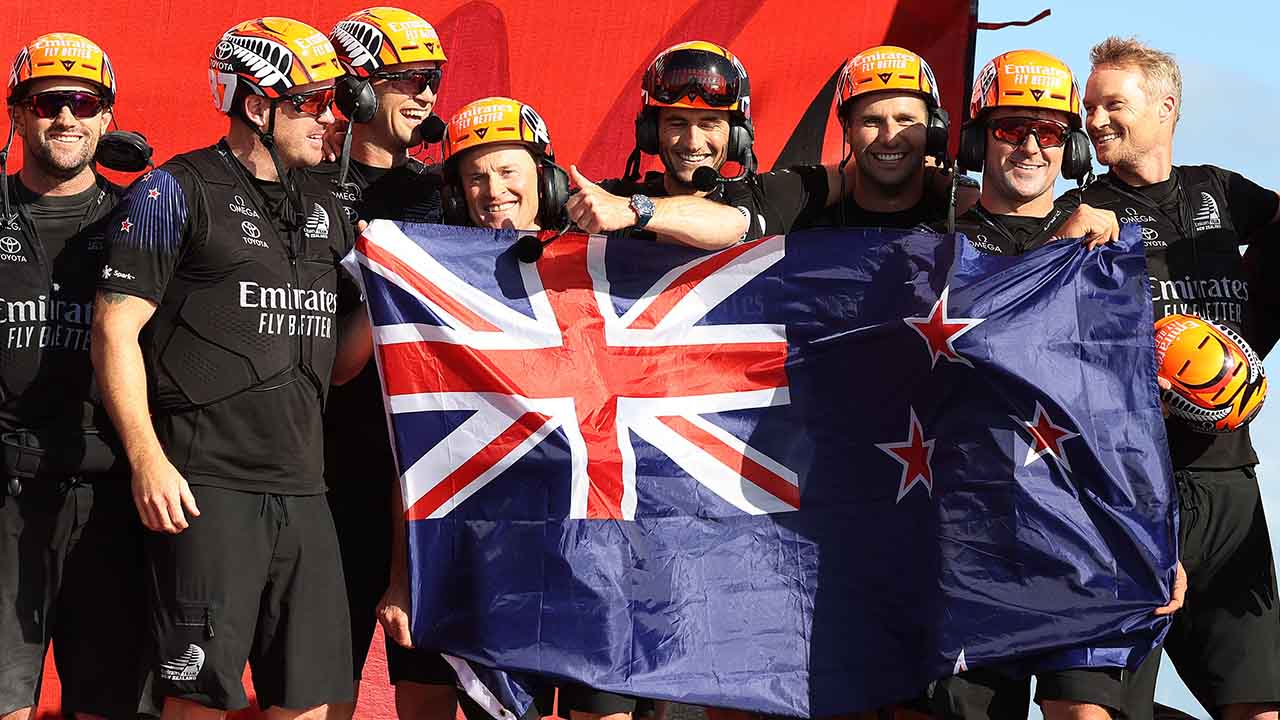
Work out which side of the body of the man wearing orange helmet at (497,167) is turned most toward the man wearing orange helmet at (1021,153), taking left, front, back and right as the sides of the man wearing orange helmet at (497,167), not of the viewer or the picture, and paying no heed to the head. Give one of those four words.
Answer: left

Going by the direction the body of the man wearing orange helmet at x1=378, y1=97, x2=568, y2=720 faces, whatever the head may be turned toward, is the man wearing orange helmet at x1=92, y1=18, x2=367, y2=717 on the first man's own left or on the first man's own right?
on the first man's own right

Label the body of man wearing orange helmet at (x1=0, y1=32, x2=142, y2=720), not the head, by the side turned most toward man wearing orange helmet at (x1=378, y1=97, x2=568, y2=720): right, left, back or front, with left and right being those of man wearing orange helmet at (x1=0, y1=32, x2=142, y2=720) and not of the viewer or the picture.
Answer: left

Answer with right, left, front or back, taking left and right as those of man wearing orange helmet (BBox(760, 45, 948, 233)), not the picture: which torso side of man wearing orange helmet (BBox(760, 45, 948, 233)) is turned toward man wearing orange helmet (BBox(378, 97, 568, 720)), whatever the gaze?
right

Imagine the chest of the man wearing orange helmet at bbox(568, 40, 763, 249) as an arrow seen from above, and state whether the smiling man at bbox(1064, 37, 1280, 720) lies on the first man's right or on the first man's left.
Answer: on the first man's left

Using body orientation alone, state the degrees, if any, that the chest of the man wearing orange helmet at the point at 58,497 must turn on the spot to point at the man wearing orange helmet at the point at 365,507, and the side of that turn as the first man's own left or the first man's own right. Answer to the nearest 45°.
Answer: approximately 90° to the first man's own left
